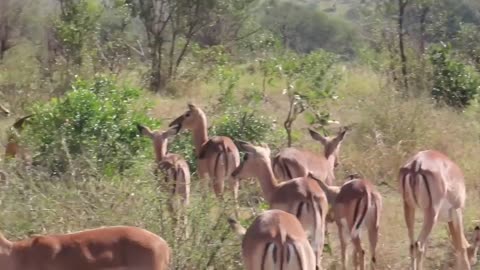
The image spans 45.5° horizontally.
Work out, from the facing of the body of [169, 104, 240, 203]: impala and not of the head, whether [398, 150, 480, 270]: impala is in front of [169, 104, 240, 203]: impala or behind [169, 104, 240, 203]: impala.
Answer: behind

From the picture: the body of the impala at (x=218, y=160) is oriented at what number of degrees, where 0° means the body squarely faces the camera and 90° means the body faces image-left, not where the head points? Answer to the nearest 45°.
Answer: approximately 135°

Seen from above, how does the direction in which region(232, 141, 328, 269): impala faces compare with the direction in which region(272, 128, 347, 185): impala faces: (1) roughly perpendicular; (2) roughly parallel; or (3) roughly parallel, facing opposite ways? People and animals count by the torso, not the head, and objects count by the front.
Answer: roughly perpendicular

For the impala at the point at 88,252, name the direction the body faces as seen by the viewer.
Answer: to the viewer's left

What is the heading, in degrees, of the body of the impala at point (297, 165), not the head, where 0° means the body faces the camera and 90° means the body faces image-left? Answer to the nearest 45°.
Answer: approximately 225°

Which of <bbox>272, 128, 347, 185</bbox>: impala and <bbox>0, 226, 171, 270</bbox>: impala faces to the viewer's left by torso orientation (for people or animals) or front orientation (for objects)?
<bbox>0, 226, 171, 270</bbox>: impala

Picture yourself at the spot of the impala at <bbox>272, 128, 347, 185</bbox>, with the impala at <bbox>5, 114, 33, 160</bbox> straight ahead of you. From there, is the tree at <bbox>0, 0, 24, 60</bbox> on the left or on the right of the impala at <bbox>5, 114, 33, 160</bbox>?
right

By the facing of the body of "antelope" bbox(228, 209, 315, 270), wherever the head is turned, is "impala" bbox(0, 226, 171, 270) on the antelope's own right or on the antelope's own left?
on the antelope's own left

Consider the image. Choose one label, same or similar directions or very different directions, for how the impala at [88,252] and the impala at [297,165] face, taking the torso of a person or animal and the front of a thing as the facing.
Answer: very different directions

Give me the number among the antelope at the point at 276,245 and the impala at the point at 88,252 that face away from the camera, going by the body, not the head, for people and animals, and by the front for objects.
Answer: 1

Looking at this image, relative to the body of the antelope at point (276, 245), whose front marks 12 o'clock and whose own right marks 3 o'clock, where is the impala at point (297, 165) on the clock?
The impala is roughly at 12 o'clock from the antelope.

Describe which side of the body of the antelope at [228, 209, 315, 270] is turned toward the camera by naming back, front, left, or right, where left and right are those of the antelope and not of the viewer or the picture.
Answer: back
